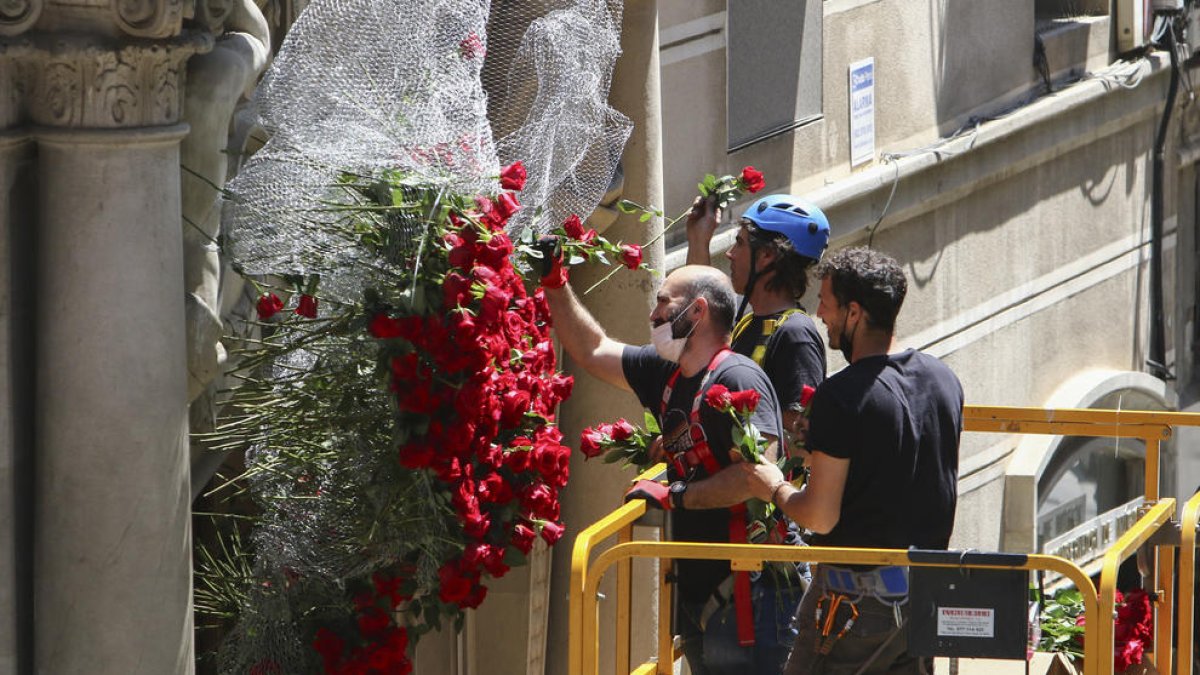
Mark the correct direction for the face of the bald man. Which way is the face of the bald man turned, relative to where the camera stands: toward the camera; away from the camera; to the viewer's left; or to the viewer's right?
to the viewer's left

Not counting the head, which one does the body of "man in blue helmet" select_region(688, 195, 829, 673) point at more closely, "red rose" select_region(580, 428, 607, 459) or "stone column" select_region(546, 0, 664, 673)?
the red rose

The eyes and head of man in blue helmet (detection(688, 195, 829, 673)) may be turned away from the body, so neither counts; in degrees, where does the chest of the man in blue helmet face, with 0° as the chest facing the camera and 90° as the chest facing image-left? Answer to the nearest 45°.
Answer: approximately 90°

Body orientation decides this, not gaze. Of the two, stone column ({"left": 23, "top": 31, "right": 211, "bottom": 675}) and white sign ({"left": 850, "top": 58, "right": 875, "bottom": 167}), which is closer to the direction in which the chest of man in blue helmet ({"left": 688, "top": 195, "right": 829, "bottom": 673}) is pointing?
the stone column

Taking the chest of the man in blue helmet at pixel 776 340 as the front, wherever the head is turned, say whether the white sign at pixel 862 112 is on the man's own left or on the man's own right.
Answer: on the man's own right

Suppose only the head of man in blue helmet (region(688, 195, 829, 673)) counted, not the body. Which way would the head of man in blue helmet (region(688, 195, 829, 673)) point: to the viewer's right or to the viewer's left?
to the viewer's left

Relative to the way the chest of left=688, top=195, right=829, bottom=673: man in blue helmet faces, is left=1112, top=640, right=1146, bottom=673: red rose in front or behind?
behind

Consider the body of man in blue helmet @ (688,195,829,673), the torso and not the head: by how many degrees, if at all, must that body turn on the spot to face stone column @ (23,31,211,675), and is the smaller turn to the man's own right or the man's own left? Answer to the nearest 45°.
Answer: approximately 45° to the man's own left
